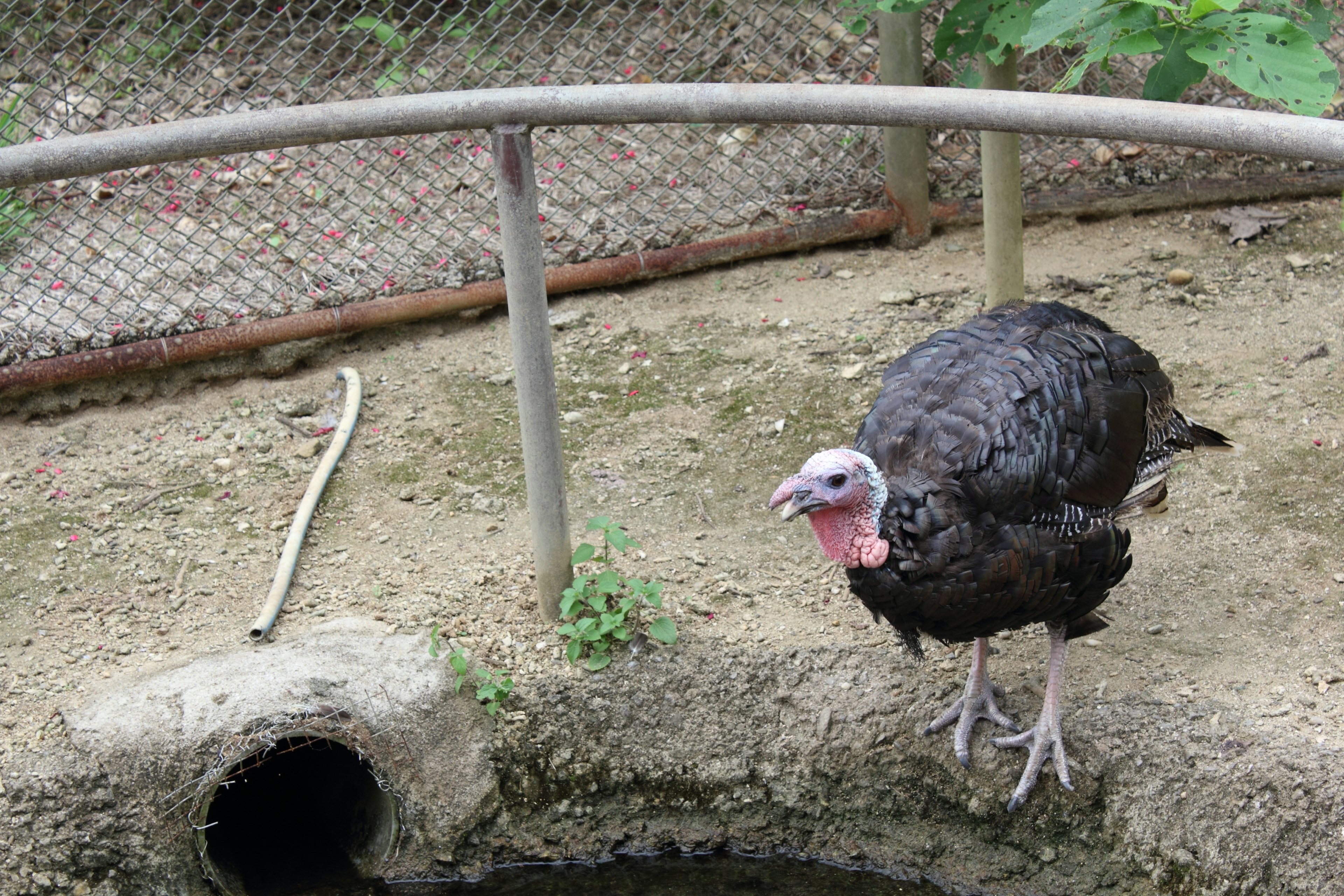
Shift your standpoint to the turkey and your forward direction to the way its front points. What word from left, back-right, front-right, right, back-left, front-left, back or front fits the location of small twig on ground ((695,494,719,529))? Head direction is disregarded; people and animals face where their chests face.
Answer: right

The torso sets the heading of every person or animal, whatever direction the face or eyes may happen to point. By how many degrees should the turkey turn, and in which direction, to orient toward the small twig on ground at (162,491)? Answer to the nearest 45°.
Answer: approximately 45° to its right

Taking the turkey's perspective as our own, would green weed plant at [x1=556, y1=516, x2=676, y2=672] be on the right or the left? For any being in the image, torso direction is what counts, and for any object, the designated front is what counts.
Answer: on its right

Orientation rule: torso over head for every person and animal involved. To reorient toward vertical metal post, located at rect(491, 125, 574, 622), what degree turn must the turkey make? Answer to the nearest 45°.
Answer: approximately 45° to its right

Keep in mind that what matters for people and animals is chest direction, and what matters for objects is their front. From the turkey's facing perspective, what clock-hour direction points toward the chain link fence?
The chain link fence is roughly at 3 o'clock from the turkey.

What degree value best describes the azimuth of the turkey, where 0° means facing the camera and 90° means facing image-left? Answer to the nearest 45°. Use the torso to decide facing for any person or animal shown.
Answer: approximately 45°
